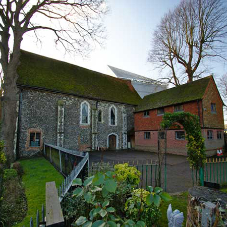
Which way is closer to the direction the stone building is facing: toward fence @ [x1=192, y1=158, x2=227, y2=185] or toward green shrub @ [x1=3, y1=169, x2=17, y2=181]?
the fence

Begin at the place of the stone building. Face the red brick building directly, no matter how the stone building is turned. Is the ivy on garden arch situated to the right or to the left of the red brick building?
right

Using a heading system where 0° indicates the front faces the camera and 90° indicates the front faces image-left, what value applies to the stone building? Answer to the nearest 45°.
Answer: approximately 315°

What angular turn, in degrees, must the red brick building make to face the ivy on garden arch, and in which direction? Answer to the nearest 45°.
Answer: approximately 45° to its left

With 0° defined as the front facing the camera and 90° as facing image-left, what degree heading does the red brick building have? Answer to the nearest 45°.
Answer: approximately 45°

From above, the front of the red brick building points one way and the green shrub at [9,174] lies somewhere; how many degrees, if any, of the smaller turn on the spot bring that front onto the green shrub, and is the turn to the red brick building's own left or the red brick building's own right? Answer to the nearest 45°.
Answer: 0° — it already faces it

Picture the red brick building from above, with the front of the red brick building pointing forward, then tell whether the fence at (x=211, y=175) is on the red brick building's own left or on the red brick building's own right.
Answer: on the red brick building's own left
